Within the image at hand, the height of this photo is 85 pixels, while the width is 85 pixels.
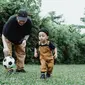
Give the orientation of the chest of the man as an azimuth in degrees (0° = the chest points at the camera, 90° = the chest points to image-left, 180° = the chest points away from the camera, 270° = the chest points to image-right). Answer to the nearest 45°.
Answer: approximately 0°
